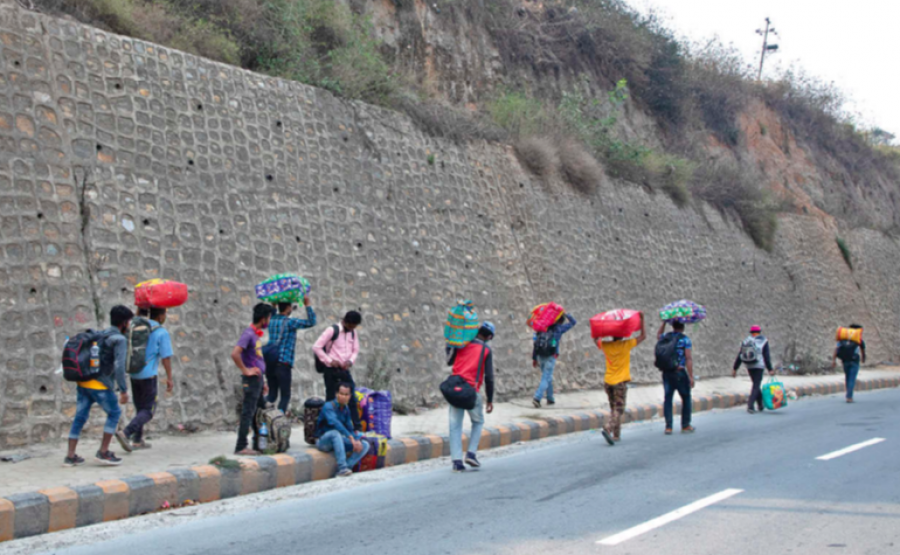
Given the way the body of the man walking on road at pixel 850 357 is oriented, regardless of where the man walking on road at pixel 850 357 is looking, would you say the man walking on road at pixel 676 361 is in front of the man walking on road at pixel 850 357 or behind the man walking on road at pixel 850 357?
behind

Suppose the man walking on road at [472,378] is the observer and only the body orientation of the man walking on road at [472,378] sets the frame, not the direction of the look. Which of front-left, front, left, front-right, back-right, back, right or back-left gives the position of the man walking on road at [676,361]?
front

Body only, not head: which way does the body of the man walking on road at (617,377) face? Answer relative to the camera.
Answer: away from the camera

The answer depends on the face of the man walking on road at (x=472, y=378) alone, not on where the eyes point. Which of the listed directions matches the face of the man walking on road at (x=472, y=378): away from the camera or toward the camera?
away from the camera

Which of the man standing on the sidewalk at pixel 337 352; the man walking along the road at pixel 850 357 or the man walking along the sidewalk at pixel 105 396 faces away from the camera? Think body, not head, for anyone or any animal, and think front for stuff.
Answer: the man walking along the road at pixel 850 357

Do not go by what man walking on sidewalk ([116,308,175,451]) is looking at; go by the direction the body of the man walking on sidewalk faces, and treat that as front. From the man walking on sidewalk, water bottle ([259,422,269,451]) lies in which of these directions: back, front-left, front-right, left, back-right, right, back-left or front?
front

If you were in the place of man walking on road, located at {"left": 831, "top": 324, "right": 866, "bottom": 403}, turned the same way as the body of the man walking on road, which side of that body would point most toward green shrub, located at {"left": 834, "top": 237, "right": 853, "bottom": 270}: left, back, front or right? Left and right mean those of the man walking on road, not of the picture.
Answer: front

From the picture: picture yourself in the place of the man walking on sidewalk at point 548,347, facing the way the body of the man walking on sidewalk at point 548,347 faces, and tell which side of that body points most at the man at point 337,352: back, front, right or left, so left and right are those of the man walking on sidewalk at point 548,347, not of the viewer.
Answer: back

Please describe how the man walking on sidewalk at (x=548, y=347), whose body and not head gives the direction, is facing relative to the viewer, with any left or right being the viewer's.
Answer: facing away from the viewer and to the right of the viewer

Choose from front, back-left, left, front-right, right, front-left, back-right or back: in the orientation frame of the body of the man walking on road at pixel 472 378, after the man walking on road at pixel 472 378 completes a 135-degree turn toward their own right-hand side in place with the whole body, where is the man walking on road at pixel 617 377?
back-left

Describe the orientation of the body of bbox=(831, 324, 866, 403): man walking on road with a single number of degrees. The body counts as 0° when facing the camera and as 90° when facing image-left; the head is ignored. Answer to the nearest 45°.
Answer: approximately 180°

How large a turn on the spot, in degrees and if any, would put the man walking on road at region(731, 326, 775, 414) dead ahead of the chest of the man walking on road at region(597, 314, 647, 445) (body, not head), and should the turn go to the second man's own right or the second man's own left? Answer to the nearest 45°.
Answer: approximately 45° to the second man's own right

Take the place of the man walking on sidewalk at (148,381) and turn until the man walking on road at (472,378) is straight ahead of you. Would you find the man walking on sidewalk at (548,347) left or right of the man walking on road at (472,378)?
left

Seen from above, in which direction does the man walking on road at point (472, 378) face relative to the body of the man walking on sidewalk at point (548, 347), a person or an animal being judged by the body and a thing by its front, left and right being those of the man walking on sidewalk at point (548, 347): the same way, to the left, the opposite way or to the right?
the same way

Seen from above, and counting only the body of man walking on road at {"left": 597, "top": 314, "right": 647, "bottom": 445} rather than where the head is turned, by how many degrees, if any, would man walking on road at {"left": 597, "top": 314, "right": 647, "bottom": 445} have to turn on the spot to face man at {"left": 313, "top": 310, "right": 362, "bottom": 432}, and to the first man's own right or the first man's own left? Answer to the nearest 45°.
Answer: approximately 135° to the first man's own left

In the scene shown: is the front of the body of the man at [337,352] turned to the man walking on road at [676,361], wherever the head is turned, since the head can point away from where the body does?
no
